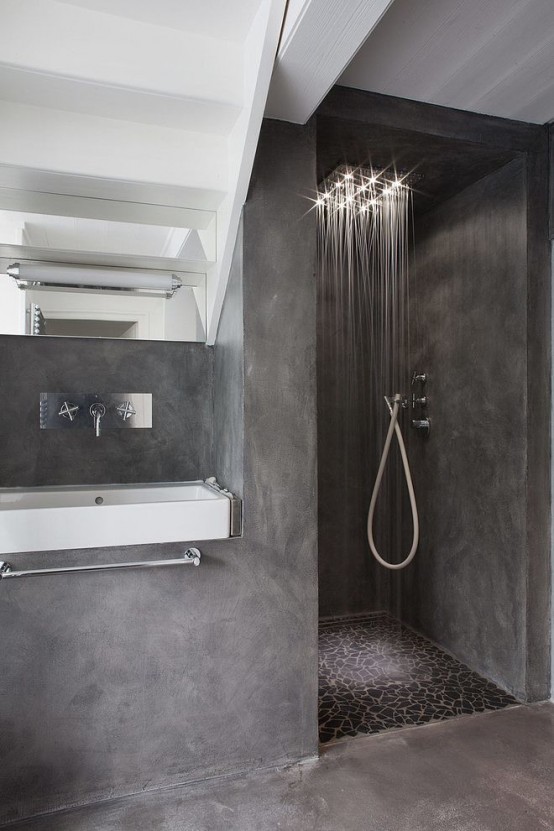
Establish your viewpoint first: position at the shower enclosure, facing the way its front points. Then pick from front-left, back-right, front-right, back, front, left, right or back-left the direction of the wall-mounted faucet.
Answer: right

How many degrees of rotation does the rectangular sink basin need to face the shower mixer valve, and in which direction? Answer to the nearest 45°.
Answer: approximately 135° to its left

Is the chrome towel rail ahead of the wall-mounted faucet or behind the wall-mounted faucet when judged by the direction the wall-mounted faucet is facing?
ahead

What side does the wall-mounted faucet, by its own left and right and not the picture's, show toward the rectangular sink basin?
front

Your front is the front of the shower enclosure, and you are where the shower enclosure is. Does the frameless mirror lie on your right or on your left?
on your right

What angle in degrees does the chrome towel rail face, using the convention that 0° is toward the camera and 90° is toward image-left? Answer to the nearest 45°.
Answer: approximately 0°

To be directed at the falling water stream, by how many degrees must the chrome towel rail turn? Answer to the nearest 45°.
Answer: approximately 135° to its left
